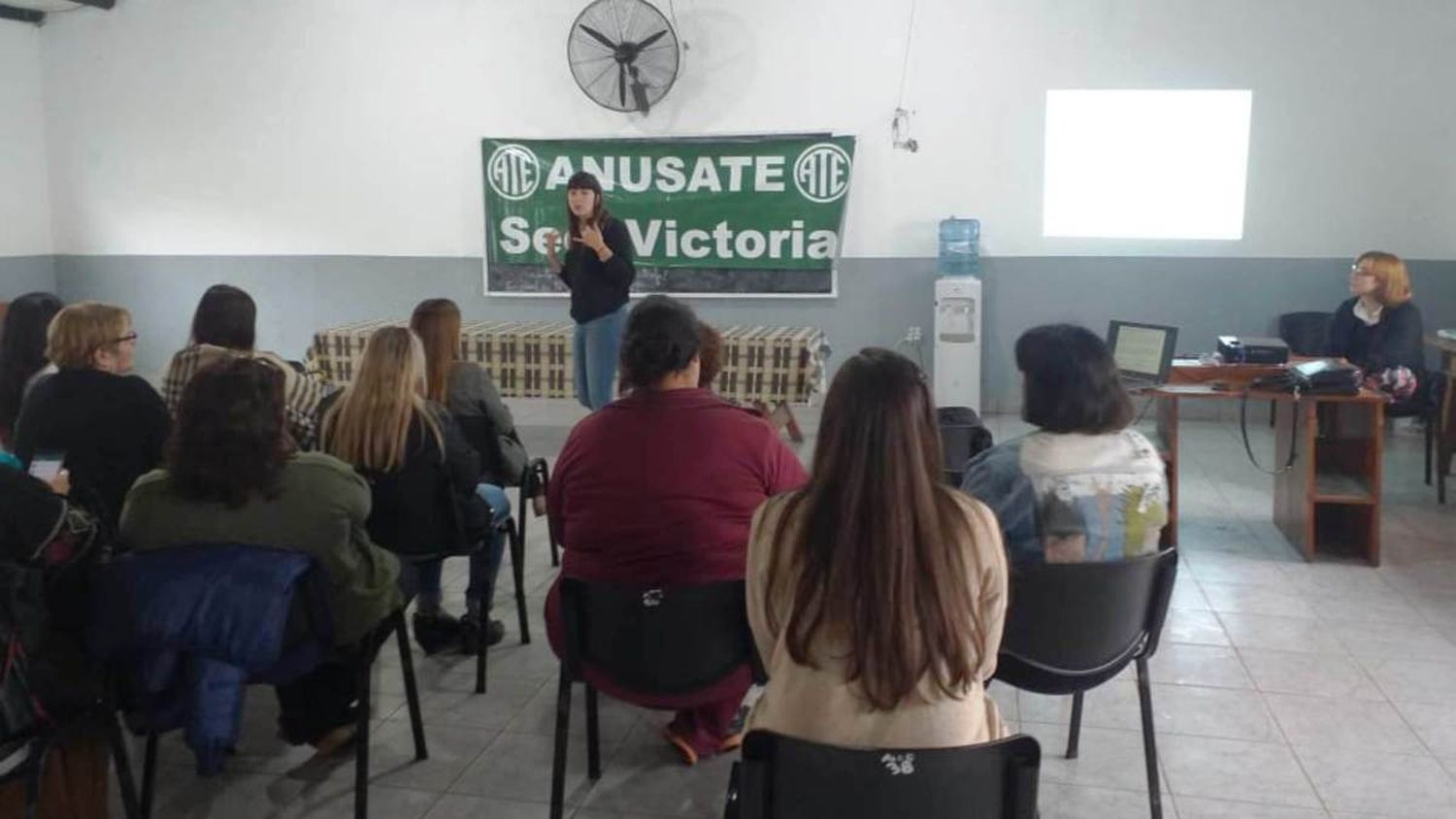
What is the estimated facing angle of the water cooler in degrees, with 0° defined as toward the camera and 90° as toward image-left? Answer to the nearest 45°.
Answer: approximately 0°

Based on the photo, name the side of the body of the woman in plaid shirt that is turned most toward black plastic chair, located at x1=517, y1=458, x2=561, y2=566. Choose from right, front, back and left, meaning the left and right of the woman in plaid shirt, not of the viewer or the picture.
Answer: right

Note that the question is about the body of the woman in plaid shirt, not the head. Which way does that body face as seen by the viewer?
away from the camera

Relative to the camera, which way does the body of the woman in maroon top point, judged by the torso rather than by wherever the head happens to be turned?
away from the camera

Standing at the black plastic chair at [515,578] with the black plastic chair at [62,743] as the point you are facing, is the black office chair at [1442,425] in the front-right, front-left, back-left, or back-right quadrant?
back-left

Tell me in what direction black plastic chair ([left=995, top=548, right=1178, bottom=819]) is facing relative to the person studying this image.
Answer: facing away from the viewer and to the left of the viewer

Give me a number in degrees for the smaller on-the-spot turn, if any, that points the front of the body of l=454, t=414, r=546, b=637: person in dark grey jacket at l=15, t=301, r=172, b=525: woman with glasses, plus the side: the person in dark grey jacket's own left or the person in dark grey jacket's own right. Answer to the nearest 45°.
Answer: approximately 135° to the person in dark grey jacket's own left

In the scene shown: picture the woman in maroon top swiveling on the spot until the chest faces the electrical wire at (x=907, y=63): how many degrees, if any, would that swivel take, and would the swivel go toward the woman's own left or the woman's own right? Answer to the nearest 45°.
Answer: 0° — they already face it

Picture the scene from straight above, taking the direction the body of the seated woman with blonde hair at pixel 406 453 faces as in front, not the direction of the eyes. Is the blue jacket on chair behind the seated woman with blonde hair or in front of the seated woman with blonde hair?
behind

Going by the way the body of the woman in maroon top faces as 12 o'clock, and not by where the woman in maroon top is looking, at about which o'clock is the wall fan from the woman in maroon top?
The wall fan is roughly at 12 o'clock from the woman in maroon top.

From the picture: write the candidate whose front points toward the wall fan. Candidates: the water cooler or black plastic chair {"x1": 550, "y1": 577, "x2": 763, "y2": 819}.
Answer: the black plastic chair

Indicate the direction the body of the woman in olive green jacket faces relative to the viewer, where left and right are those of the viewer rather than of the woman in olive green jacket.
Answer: facing away from the viewer
